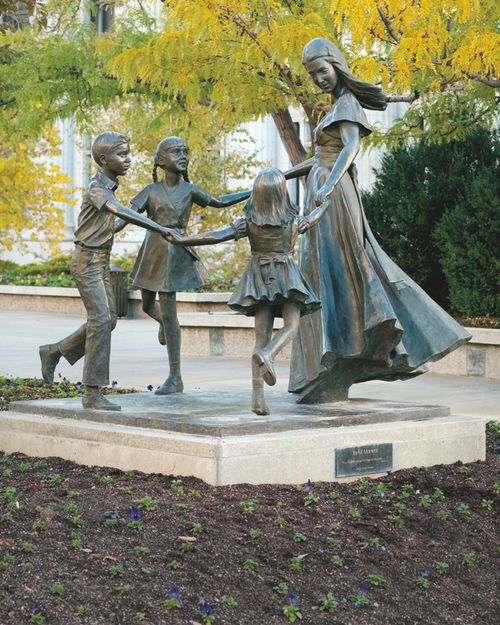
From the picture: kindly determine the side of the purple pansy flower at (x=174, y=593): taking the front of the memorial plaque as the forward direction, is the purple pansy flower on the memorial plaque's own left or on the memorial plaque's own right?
on the memorial plaque's own right

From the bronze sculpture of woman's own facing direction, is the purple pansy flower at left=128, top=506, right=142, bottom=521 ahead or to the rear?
ahead

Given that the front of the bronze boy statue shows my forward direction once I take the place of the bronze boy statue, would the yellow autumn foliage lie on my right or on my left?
on my left

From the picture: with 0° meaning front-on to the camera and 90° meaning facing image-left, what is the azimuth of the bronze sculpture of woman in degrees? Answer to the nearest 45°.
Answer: approximately 45°

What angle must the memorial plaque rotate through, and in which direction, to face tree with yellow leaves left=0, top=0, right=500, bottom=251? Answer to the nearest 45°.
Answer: approximately 135° to its left

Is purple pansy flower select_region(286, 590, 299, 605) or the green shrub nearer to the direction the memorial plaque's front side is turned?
the purple pansy flower

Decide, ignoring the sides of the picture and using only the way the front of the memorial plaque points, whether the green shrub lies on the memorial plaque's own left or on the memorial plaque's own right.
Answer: on the memorial plaque's own left

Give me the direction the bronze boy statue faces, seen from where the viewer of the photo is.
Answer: facing to the right of the viewer

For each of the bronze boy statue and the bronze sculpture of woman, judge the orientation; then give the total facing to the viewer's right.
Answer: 1

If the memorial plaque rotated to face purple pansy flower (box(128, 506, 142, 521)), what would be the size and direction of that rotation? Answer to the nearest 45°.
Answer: approximately 90° to its right

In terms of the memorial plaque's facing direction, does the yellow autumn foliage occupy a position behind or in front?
behind
